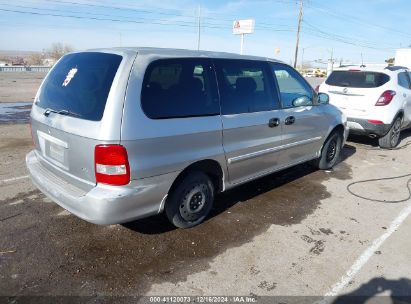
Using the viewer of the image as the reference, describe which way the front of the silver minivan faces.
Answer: facing away from the viewer and to the right of the viewer

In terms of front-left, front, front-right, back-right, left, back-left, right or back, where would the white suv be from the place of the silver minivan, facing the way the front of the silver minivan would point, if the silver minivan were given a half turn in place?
back

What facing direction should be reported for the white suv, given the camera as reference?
facing away from the viewer and to the right of the viewer
